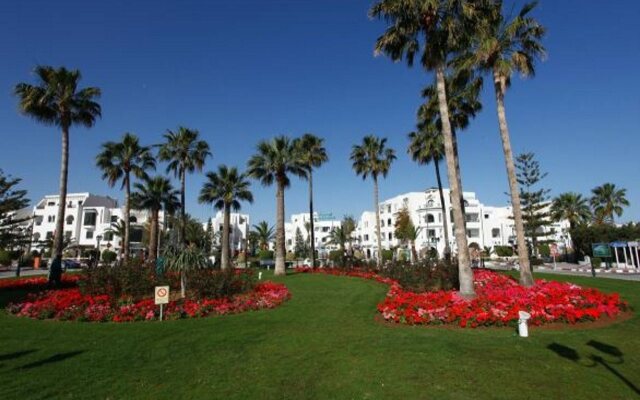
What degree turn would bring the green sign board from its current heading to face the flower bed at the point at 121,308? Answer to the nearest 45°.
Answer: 0° — it already faces it

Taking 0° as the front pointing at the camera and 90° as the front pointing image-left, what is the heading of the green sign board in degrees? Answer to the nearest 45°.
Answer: approximately 0°

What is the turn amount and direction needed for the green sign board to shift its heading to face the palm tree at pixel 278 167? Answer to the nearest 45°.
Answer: approximately 45° to its right

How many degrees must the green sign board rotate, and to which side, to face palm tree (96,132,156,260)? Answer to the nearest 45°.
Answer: approximately 45° to its right

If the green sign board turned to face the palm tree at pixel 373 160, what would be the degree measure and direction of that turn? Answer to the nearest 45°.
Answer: approximately 45° to its right

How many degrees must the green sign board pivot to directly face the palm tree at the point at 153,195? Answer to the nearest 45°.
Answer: approximately 45° to its right

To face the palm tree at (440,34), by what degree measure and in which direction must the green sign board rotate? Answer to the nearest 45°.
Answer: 0° — it already faces it

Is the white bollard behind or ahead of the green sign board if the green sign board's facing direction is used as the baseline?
ahead

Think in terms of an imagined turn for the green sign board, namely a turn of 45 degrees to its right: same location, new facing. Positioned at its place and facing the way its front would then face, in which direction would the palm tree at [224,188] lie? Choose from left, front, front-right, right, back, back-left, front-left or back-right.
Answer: front
